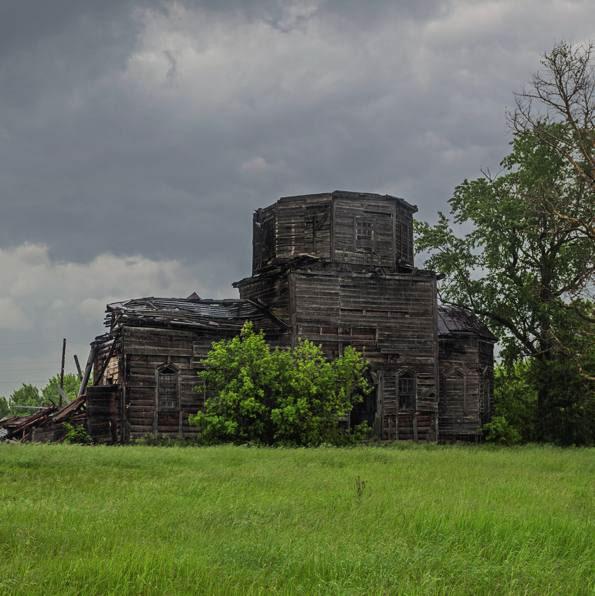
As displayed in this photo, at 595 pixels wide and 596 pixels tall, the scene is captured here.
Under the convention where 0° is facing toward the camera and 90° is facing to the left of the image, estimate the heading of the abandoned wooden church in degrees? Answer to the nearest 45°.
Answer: approximately 90°

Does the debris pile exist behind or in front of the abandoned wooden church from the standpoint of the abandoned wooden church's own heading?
in front

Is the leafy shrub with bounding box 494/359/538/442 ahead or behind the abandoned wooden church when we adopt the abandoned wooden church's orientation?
behind

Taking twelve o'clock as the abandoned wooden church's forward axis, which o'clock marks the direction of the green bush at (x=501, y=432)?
The green bush is roughly at 5 o'clock from the abandoned wooden church.

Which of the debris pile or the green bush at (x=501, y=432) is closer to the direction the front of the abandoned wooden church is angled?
the debris pile

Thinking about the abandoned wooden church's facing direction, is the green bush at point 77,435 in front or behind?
in front
